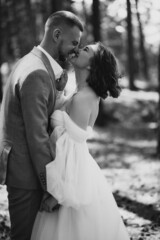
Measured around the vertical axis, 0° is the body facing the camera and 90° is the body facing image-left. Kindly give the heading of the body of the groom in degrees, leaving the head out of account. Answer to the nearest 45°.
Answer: approximately 270°

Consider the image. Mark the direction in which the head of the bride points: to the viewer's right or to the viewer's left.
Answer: to the viewer's left

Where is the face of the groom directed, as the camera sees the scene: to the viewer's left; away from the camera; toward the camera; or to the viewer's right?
to the viewer's right

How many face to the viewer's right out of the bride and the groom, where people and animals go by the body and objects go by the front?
1

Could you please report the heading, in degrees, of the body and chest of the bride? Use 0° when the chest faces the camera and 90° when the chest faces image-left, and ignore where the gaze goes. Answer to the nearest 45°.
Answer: approximately 90°

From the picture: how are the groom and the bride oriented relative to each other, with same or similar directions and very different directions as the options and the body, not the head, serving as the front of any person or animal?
very different directions
